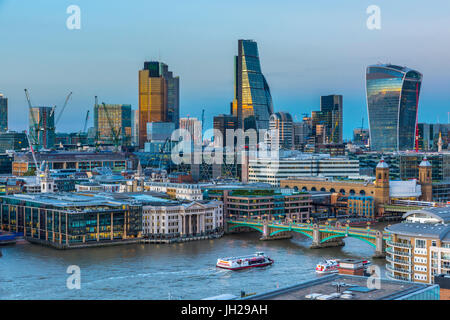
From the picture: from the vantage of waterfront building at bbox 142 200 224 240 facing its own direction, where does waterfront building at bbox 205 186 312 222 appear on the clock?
waterfront building at bbox 205 186 312 222 is roughly at 9 o'clock from waterfront building at bbox 142 200 224 240.

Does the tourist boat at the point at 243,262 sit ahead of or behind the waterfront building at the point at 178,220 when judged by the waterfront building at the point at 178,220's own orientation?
ahead

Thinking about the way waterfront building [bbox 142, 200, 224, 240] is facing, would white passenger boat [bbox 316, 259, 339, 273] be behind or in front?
in front

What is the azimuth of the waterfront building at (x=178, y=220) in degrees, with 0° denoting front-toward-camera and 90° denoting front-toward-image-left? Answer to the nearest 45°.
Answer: approximately 315°
